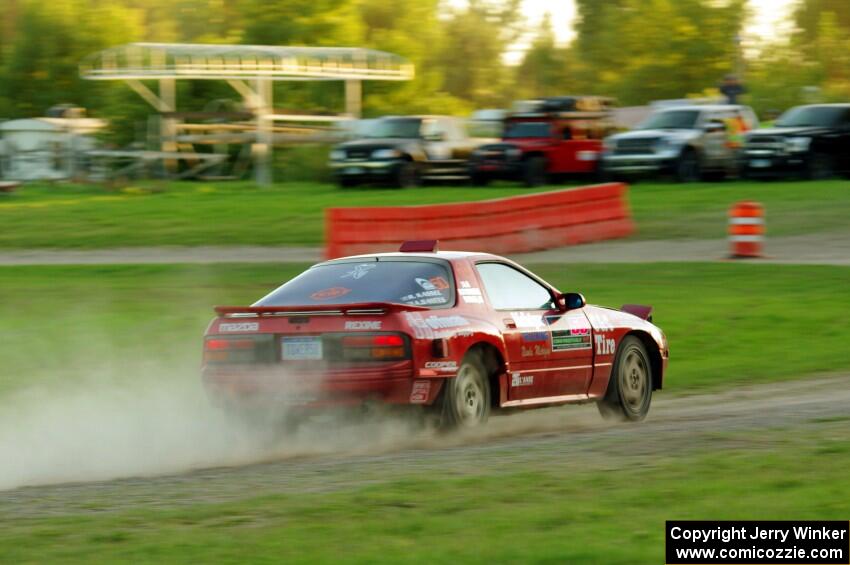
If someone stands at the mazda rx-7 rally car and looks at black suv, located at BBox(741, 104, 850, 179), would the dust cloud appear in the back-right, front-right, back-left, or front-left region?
back-left

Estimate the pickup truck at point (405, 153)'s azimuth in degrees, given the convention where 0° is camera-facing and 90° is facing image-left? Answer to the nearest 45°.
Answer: approximately 45°

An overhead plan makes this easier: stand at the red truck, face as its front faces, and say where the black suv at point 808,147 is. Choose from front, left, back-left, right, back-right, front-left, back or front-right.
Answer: back-left

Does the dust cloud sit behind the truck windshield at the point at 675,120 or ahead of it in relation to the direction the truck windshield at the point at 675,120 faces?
ahead

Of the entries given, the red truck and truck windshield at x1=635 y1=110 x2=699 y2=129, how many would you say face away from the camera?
0

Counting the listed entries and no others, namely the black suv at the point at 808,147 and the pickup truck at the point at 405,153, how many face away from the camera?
0

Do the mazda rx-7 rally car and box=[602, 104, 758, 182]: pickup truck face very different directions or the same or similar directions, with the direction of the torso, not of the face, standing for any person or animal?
very different directions

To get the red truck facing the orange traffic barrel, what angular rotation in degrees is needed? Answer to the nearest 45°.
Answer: approximately 45° to its left

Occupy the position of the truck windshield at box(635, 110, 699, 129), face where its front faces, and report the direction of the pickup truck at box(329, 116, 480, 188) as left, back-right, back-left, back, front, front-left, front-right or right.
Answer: front-right

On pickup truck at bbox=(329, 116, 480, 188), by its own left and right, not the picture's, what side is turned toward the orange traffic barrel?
left
